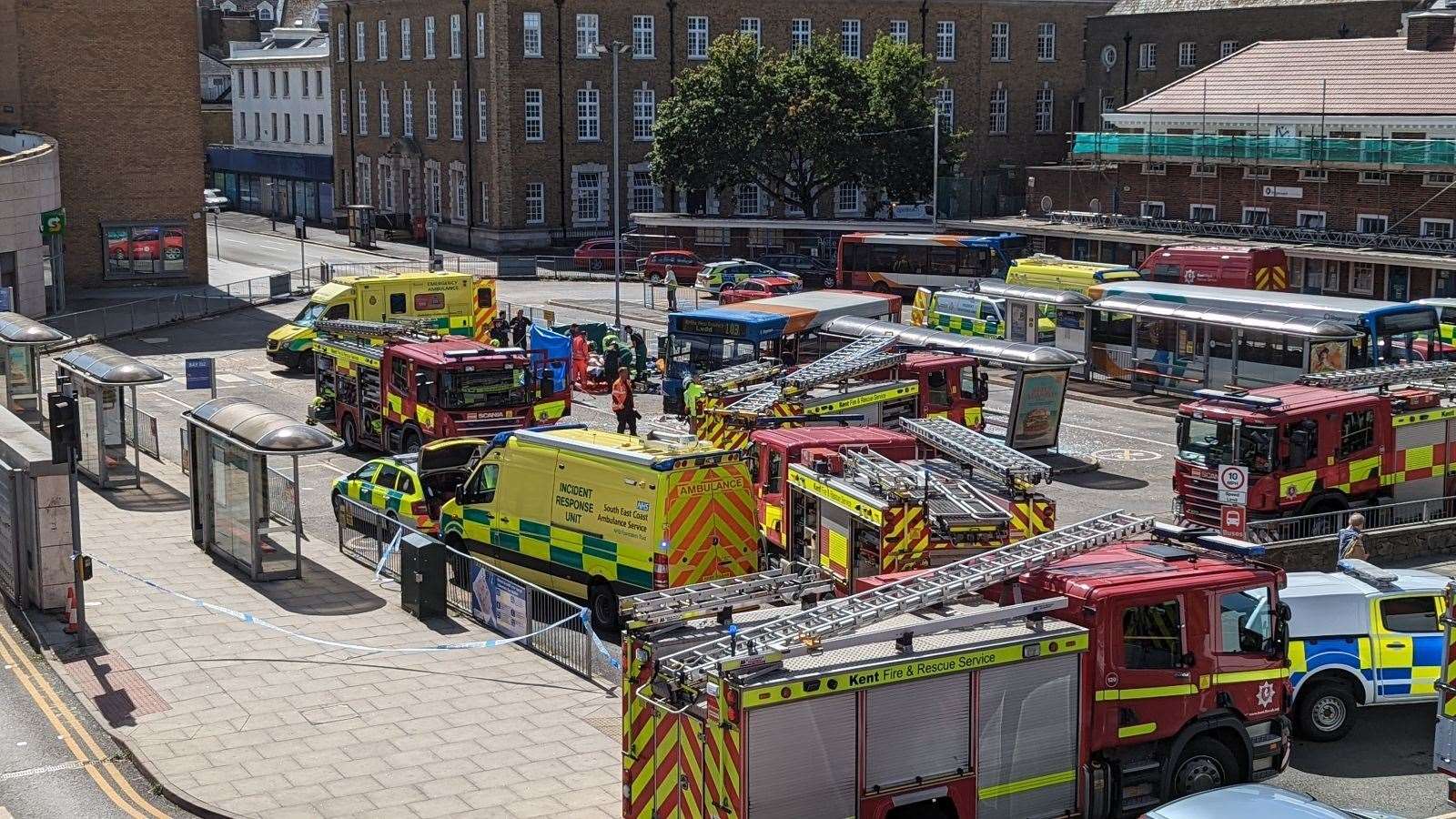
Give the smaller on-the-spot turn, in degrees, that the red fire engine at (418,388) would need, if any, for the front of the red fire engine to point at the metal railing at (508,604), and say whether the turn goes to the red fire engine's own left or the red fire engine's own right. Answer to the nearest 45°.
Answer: approximately 45° to the red fire engine's own right

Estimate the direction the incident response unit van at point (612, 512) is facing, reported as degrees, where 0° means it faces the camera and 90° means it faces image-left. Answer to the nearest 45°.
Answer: approximately 135°

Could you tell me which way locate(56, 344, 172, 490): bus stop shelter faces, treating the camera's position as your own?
facing away from the viewer and to the right of the viewer

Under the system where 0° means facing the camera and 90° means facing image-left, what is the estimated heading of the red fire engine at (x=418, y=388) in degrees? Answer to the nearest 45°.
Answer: approximately 315°

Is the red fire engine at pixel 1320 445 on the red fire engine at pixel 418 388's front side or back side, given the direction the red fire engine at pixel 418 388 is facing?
on the front side

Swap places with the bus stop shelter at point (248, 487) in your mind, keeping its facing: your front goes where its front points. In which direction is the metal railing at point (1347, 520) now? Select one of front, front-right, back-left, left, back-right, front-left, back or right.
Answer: front-right

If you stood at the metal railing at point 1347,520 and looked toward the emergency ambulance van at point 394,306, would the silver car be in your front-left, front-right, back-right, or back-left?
back-left

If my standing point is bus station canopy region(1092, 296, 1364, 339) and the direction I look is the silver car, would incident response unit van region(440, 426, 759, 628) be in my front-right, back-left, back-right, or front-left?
front-right

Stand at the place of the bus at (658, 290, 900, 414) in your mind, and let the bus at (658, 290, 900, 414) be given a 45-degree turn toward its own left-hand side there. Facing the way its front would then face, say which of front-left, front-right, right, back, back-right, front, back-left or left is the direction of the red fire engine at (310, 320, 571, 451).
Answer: front-right

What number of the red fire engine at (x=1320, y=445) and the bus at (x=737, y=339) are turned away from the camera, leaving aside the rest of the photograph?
0

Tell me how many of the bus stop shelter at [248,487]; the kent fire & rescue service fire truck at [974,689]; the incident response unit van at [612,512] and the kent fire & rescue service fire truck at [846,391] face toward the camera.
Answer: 0

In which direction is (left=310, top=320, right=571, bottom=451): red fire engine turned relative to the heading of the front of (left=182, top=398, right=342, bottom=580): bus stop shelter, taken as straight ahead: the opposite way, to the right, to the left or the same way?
to the right

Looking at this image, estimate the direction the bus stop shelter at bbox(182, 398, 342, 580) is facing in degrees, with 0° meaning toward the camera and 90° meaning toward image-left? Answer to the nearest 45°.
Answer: approximately 225°

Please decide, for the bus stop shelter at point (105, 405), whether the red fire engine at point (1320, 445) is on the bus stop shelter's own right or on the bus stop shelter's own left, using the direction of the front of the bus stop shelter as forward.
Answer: on the bus stop shelter's own right

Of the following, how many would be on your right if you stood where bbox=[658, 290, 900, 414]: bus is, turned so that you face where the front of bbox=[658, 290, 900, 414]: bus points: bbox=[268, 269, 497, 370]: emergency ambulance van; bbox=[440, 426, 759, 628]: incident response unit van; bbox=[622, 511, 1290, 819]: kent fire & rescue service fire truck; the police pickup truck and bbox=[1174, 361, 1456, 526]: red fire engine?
1

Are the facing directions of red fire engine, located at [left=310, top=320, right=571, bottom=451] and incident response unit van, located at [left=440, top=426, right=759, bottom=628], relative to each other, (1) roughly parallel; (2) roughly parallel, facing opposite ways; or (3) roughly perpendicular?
roughly parallel, facing opposite ways
